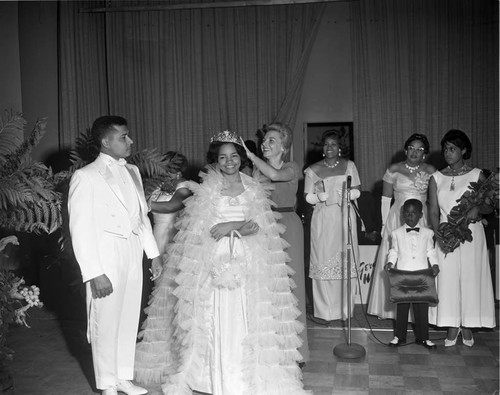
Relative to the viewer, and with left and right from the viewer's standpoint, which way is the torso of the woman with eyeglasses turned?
facing the viewer

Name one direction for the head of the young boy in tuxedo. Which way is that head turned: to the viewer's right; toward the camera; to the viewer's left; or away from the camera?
toward the camera

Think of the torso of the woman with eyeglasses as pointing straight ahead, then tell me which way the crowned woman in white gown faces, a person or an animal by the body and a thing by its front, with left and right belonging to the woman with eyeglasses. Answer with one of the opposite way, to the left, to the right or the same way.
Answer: the same way

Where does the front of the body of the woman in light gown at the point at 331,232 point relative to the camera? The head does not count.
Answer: toward the camera

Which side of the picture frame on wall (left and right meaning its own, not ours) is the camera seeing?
front

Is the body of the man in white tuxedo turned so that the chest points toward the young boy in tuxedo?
no

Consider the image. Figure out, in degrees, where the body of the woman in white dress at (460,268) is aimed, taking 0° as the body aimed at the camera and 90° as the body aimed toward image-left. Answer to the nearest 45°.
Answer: approximately 0°

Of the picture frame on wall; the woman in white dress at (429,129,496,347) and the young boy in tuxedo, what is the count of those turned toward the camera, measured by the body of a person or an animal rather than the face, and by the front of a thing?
3

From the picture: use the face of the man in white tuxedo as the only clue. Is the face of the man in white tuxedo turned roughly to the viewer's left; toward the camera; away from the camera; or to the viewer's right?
to the viewer's right

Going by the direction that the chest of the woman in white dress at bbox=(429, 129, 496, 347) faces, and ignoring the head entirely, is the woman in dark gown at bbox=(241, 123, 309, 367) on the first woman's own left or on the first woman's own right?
on the first woman's own right

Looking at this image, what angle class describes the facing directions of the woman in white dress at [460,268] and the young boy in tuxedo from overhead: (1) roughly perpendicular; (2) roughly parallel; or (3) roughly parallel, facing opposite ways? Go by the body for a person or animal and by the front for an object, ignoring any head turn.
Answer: roughly parallel

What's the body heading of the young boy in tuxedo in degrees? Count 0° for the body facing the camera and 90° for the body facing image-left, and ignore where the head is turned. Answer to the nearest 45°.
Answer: approximately 0°

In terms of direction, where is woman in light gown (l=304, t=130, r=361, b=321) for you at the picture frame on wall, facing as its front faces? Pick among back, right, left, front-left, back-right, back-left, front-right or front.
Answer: front
